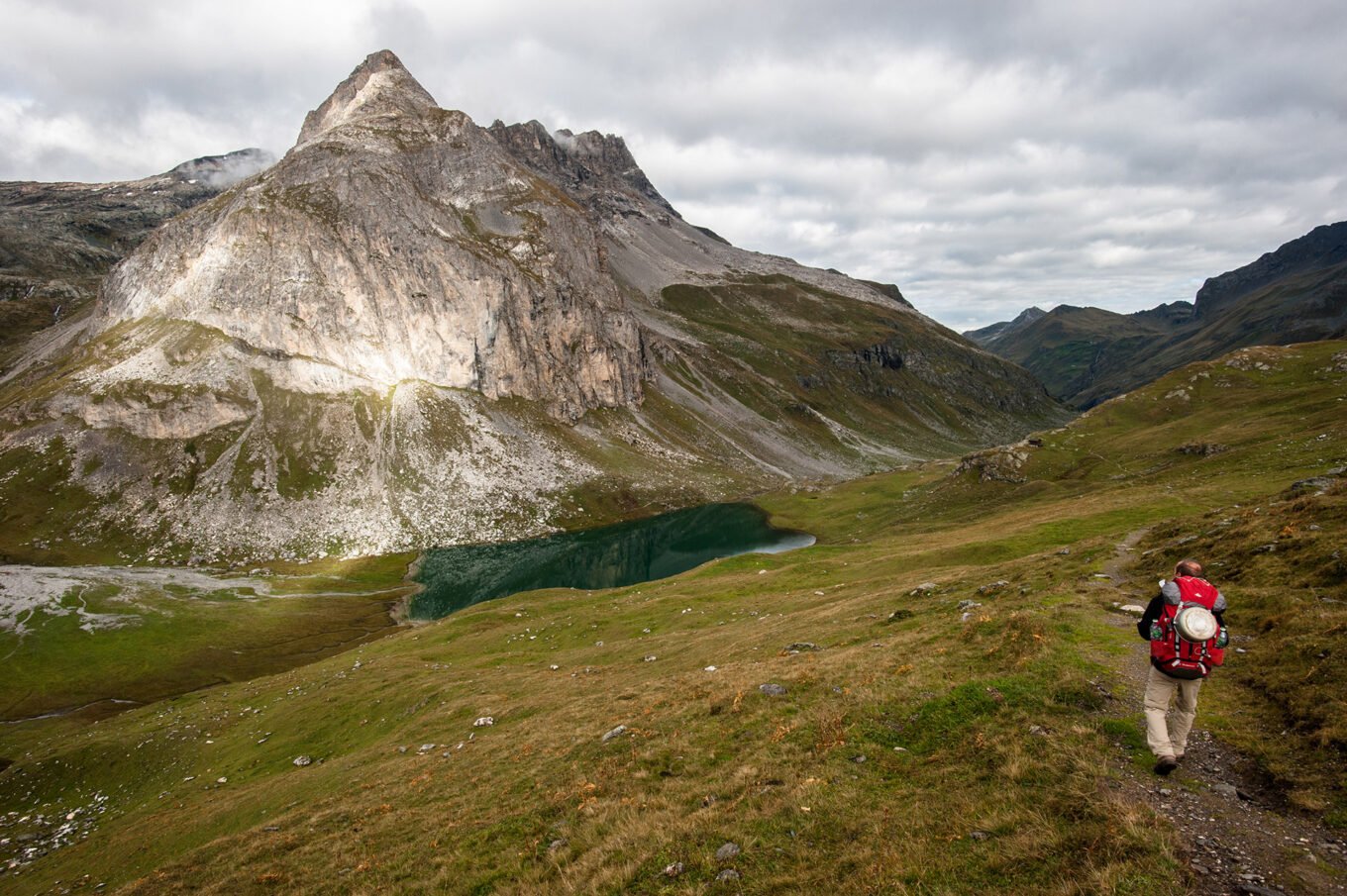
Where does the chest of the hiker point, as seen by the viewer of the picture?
away from the camera
